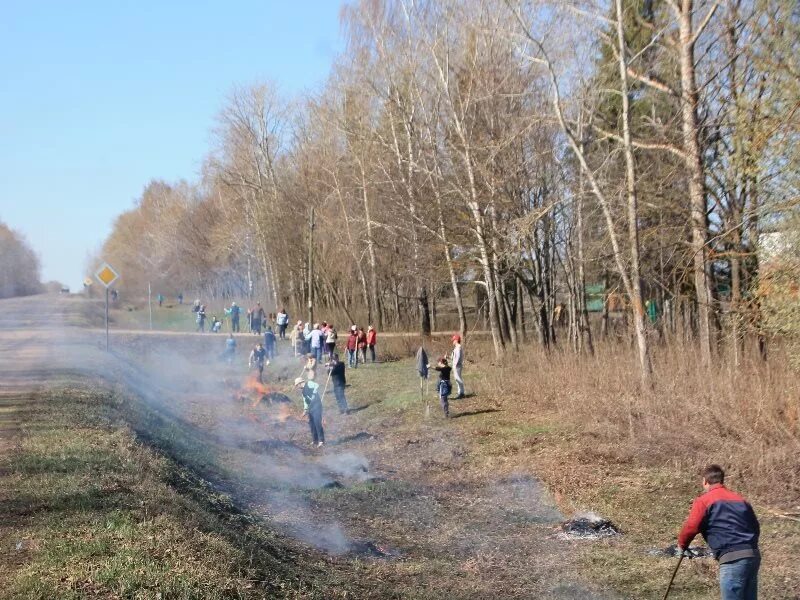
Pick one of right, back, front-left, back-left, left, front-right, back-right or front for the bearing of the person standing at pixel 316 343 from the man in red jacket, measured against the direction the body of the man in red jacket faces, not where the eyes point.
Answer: front

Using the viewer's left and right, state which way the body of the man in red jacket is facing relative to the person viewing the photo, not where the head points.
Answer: facing away from the viewer and to the left of the viewer

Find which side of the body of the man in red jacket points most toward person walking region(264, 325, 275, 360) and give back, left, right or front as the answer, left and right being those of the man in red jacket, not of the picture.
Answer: front

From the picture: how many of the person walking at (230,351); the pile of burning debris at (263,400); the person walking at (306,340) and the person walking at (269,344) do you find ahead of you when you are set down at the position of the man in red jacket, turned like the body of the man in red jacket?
4

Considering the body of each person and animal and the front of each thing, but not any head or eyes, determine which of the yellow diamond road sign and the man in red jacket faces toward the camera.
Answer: the yellow diamond road sign

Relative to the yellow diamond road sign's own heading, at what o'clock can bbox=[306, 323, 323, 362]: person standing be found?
The person standing is roughly at 8 o'clock from the yellow diamond road sign.

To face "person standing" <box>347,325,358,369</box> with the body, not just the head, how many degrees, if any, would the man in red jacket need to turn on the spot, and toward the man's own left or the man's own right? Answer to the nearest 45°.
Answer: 0° — they already face them

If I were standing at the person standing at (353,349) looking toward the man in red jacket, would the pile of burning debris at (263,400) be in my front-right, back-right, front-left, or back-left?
front-right

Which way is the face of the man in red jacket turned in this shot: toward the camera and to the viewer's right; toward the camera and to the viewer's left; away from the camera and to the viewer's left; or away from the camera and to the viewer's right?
away from the camera and to the viewer's left

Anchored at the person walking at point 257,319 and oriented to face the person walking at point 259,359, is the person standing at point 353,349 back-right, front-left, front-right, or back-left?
front-left

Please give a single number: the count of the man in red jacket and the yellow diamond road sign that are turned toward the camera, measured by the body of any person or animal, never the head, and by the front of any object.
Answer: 1

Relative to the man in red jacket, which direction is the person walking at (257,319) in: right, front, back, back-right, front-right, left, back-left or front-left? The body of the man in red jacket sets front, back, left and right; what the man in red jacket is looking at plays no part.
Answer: front

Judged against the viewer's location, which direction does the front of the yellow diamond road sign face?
facing the viewer

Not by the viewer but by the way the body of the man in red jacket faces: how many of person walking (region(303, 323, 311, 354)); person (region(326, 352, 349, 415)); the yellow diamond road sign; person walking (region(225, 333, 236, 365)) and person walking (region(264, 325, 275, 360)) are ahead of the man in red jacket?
5

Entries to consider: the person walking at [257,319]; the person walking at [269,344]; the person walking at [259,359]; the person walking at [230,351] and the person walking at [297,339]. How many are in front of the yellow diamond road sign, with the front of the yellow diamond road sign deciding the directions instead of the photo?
0

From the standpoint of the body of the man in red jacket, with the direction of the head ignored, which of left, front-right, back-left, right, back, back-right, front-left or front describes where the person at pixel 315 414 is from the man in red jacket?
front

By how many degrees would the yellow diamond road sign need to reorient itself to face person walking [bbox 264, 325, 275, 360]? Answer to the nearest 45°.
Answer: approximately 135° to its left

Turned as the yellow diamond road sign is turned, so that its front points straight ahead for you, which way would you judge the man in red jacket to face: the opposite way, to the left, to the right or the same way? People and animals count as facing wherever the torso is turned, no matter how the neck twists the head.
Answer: the opposite way

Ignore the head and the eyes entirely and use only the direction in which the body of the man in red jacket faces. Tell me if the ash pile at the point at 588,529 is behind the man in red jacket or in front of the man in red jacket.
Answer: in front

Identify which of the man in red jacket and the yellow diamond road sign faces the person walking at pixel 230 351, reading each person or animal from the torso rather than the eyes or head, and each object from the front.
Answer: the man in red jacket
